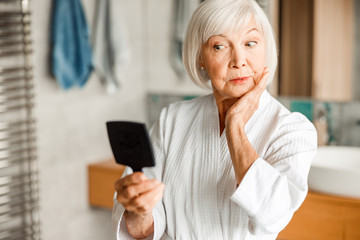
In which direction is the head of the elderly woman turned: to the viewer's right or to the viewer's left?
to the viewer's left

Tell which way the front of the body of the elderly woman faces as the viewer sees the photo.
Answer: toward the camera

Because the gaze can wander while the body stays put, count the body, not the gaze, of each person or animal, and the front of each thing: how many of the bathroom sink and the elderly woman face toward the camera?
2

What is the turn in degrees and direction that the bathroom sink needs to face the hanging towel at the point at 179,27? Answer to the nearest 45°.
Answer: approximately 135° to its right

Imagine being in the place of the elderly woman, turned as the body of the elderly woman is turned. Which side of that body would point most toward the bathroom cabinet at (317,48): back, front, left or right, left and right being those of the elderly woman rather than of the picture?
back

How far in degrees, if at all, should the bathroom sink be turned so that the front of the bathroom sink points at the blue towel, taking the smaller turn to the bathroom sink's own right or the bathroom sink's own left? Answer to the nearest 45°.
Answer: approximately 90° to the bathroom sink's own right

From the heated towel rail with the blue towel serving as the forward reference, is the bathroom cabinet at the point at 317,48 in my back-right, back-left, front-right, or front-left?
front-right

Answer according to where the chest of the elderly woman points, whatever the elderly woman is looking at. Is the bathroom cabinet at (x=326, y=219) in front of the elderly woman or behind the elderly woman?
behind

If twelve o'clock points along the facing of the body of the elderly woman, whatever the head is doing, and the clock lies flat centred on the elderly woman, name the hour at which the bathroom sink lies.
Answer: The bathroom sink is roughly at 7 o'clock from the elderly woman.

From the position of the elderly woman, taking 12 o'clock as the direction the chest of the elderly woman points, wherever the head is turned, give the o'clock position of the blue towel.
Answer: The blue towel is roughly at 5 o'clock from the elderly woman.

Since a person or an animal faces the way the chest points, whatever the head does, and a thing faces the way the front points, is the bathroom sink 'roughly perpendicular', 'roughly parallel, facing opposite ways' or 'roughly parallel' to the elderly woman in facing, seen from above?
roughly parallel
